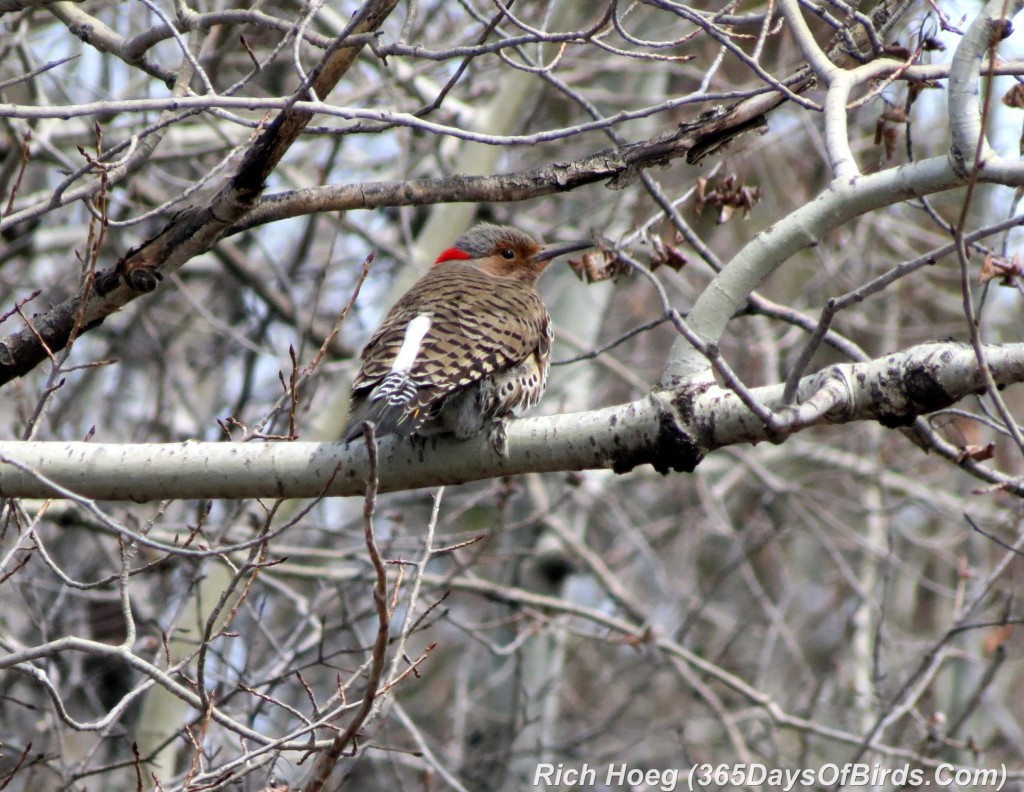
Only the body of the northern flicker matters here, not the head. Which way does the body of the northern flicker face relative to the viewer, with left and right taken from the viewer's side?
facing away from the viewer and to the right of the viewer
